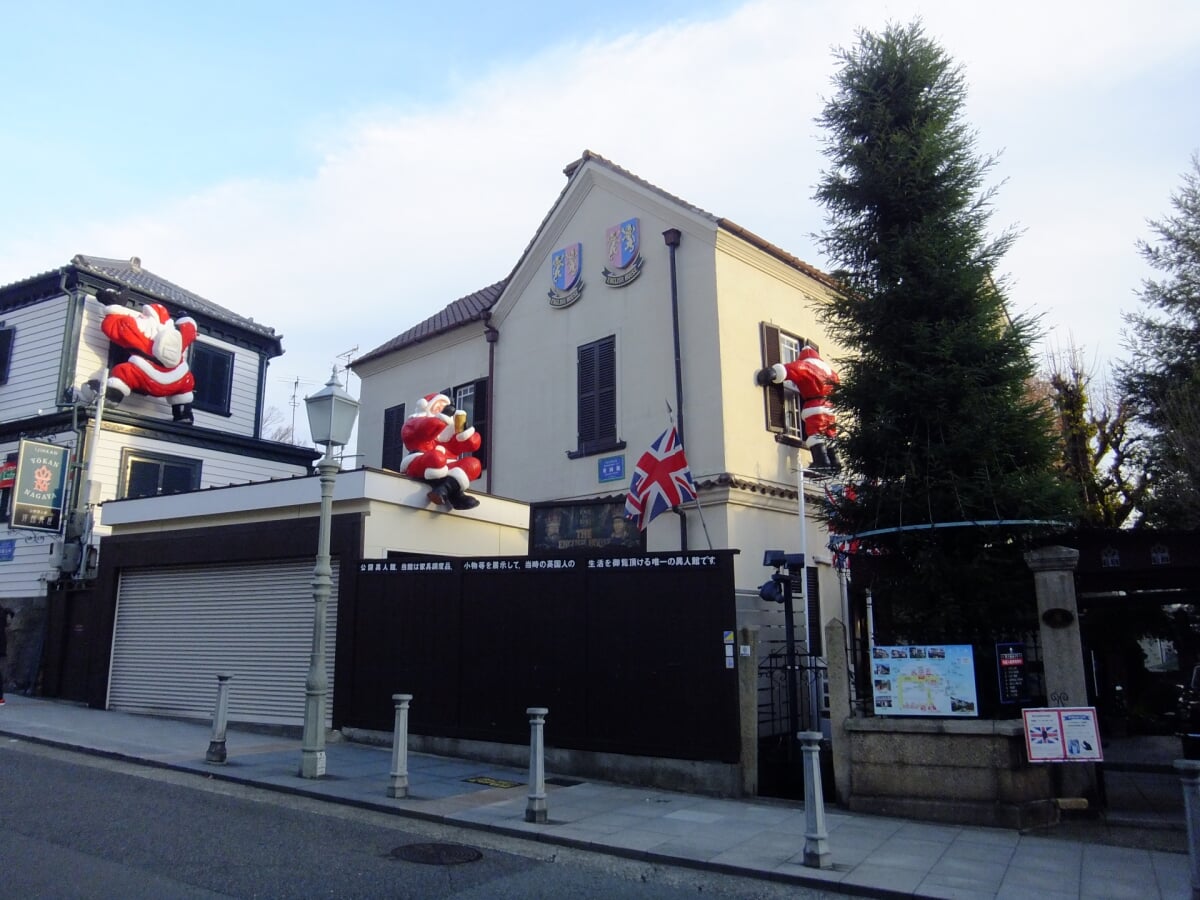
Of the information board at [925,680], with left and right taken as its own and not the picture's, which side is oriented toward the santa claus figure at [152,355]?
right

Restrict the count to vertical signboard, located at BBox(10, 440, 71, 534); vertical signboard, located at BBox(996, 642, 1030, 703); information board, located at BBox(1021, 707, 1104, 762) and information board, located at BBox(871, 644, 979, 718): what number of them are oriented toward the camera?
4

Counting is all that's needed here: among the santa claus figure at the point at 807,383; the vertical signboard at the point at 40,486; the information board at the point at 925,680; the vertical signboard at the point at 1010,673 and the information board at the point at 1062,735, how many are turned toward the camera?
4

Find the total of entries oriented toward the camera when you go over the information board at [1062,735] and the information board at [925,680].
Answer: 2

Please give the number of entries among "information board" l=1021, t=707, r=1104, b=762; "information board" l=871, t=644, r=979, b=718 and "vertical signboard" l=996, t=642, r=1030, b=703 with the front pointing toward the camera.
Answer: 3

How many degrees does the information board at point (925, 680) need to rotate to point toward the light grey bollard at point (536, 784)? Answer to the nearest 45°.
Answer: approximately 45° to its right

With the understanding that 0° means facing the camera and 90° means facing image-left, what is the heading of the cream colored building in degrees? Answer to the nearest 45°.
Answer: approximately 45°

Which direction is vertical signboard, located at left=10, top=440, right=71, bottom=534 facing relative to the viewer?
toward the camera

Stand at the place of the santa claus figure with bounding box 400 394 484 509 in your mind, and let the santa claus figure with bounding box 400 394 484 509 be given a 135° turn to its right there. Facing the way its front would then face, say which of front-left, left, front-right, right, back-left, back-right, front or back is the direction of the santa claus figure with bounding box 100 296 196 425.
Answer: front-right

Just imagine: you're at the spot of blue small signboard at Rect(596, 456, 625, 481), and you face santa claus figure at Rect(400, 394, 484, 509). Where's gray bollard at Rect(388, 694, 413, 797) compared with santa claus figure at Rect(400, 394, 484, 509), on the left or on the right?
left

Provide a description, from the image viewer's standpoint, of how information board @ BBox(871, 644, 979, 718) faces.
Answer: facing the viewer

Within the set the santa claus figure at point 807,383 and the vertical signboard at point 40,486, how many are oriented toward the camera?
1

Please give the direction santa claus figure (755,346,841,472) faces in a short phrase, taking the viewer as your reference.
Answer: facing away from the viewer and to the left of the viewer

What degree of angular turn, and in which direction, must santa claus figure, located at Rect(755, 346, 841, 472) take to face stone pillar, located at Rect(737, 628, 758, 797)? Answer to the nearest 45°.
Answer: approximately 135° to its left

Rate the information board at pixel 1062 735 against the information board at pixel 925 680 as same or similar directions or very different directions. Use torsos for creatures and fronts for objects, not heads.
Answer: same or similar directions

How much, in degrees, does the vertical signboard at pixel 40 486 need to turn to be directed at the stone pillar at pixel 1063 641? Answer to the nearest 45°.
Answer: approximately 45° to its left

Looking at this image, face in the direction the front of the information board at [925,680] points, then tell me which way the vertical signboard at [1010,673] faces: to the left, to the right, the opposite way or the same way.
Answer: the same way

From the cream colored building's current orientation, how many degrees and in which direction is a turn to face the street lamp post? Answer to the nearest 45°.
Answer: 0° — it already faces it

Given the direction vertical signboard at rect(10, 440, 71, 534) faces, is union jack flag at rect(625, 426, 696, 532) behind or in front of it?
in front

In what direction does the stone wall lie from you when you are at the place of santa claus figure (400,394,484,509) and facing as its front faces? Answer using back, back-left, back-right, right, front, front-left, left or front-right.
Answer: front

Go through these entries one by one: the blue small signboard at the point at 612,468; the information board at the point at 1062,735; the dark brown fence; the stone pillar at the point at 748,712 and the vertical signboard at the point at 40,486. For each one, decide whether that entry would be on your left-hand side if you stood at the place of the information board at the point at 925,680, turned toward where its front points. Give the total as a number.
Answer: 1

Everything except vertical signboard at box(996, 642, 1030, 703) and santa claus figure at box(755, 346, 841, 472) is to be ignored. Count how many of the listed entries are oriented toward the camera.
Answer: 1
